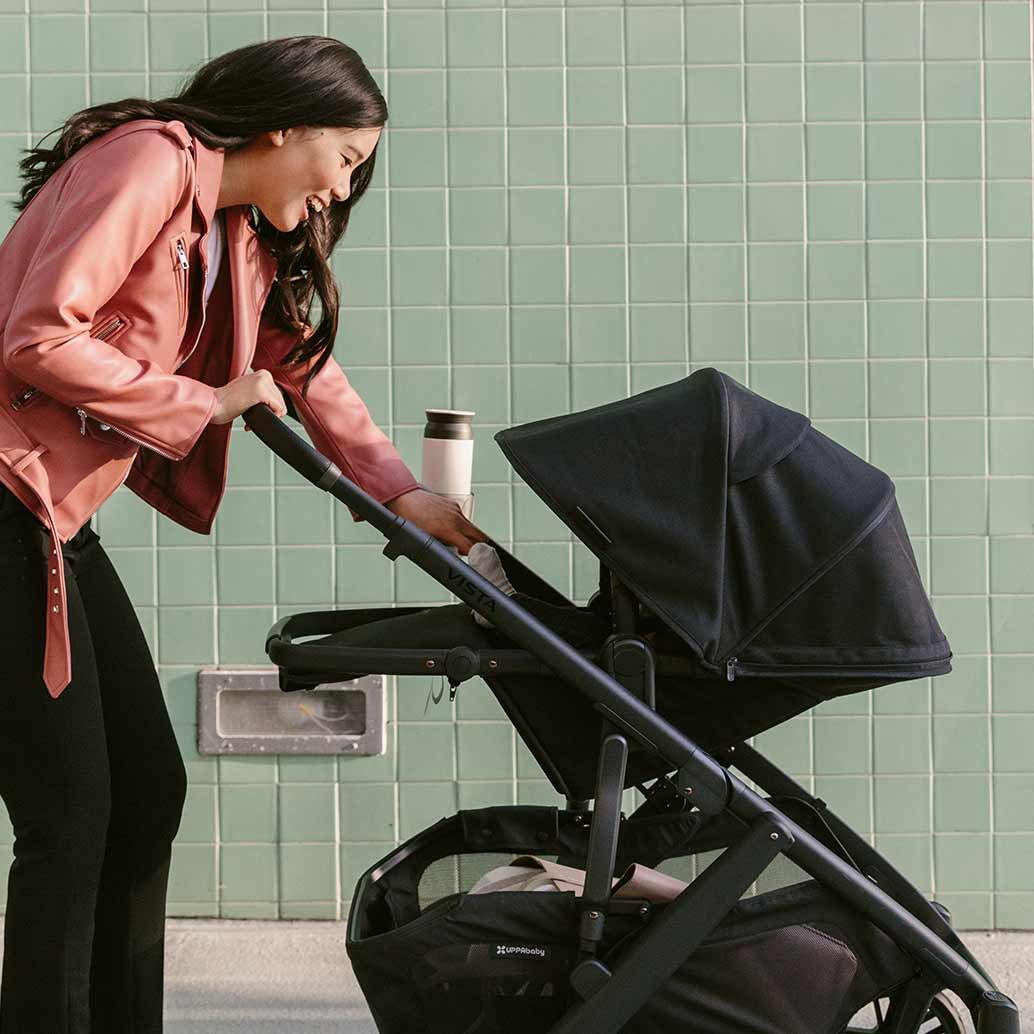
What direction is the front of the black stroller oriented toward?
to the viewer's right

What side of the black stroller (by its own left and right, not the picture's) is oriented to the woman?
back

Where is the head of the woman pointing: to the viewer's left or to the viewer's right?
to the viewer's right
